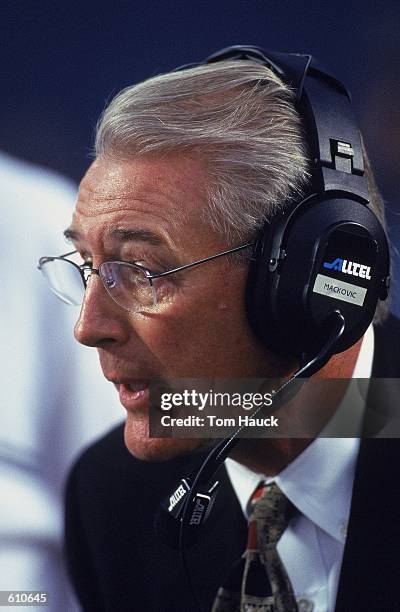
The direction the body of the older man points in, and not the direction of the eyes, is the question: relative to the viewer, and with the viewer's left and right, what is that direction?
facing the viewer and to the left of the viewer
